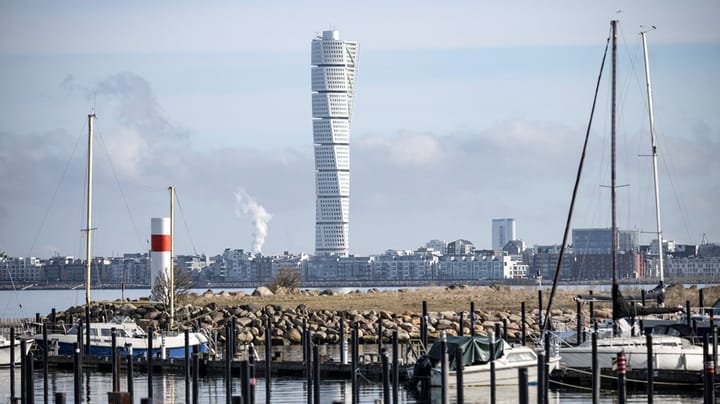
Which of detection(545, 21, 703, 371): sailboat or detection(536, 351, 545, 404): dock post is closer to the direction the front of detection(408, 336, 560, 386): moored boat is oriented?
the sailboat

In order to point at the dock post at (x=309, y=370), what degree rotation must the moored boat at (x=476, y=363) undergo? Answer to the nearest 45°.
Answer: approximately 135° to its right

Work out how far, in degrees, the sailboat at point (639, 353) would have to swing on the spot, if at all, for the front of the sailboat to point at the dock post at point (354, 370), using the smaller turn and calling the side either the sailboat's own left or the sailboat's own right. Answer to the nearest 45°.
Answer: approximately 45° to the sailboat's own left

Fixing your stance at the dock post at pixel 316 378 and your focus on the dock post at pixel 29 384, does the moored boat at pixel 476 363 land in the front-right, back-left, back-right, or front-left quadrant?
back-right

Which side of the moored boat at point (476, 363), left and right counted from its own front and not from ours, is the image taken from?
right

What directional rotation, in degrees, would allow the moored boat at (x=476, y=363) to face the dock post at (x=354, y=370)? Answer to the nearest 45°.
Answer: approximately 135° to its right

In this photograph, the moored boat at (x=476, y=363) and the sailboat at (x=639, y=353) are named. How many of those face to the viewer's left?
1

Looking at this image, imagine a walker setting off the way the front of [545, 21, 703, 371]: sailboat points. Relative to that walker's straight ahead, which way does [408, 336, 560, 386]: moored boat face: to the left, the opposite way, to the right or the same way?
the opposite way

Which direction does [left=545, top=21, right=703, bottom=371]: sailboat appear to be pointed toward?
to the viewer's left

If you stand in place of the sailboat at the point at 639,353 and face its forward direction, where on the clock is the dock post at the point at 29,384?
The dock post is roughly at 11 o'clock from the sailboat.
